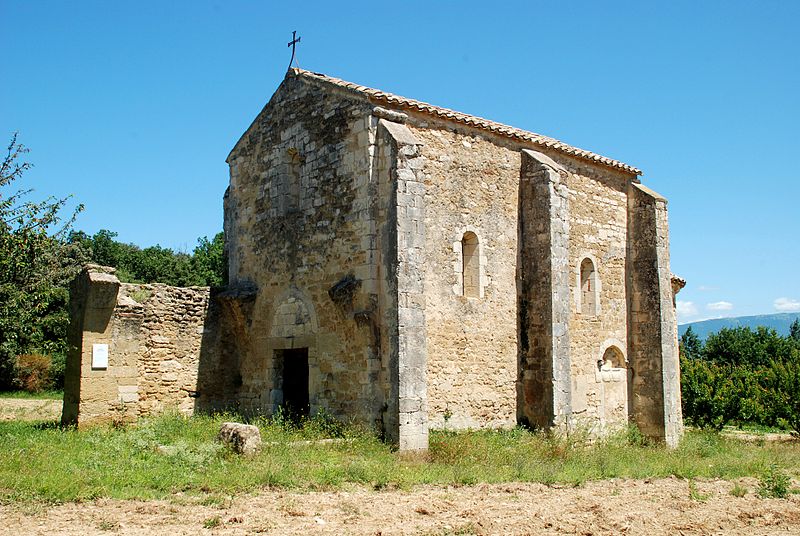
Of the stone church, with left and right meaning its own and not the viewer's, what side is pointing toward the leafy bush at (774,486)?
left

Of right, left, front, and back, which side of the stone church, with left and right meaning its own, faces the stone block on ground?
front

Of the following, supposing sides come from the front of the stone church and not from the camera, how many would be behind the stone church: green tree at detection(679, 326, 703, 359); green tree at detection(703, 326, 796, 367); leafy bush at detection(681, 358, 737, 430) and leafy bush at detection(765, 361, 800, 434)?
4

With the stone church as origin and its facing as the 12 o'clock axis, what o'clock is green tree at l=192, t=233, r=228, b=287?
The green tree is roughly at 4 o'clock from the stone church.

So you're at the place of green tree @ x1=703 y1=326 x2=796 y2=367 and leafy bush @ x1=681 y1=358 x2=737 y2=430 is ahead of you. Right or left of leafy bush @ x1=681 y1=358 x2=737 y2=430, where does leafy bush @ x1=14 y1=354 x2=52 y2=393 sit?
right

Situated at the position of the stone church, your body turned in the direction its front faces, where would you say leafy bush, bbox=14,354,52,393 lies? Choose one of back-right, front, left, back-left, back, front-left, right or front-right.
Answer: right

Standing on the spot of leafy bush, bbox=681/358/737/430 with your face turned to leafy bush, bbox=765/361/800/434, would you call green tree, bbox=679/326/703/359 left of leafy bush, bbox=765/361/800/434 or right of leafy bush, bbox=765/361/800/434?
left

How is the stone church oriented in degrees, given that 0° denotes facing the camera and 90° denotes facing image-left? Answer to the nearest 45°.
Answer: approximately 45°

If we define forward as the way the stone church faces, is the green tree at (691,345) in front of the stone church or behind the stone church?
behind

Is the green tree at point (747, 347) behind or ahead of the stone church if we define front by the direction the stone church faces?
behind

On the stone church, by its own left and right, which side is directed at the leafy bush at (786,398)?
back

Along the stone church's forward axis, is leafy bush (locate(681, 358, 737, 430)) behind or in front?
behind
